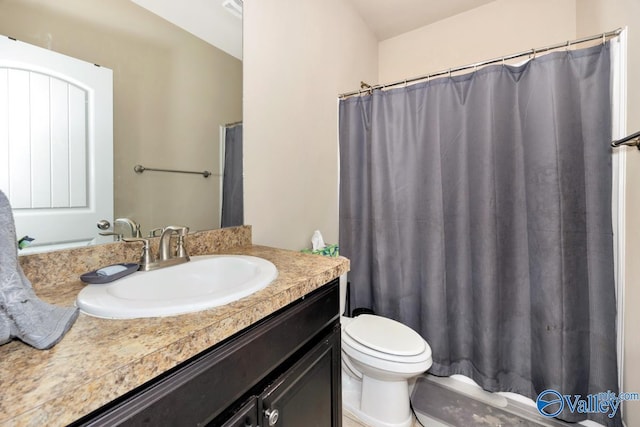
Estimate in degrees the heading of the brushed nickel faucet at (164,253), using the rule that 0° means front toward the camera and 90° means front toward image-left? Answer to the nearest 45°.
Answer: approximately 315°

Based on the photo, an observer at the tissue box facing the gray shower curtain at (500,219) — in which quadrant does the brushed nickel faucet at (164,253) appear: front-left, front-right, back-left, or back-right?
back-right

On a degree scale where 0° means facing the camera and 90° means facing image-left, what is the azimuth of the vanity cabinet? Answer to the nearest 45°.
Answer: approximately 315°

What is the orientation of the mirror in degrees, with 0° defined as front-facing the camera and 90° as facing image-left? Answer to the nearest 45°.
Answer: approximately 315°

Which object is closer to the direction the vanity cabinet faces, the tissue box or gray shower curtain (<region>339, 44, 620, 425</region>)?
the gray shower curtain

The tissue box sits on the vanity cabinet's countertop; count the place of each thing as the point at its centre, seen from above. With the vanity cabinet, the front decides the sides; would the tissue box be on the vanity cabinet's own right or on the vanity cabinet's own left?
on the vanity cabinet's own left

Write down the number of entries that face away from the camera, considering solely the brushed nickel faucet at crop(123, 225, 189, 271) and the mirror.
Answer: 0

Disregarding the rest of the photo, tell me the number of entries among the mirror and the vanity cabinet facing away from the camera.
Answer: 0
